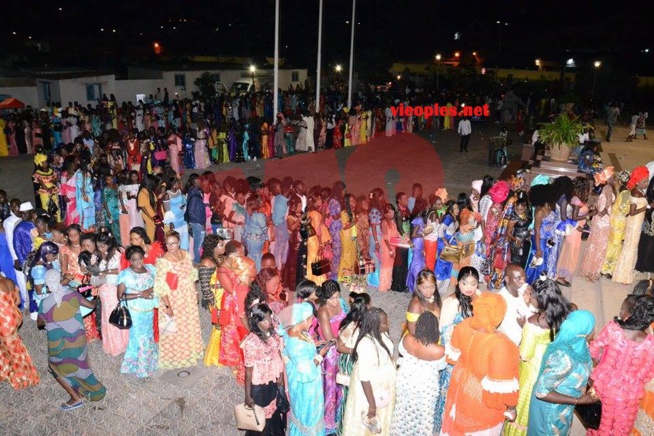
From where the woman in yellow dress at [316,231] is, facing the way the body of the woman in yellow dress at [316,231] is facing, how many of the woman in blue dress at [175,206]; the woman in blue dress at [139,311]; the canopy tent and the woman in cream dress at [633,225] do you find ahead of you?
1

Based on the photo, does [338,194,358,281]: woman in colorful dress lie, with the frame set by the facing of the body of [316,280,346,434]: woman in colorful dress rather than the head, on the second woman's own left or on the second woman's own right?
on the second woman's own left

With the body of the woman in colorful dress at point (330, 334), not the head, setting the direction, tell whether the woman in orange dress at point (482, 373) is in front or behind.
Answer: in front

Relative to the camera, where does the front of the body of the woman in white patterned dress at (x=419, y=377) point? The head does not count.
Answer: away from the camera
